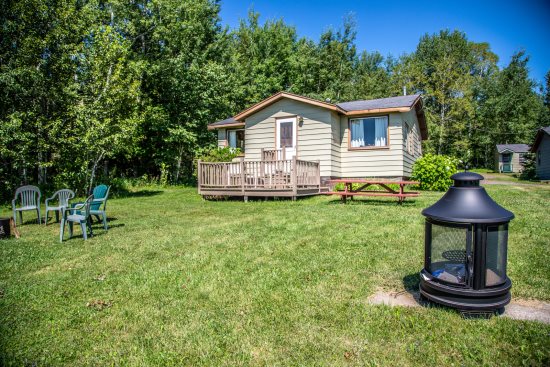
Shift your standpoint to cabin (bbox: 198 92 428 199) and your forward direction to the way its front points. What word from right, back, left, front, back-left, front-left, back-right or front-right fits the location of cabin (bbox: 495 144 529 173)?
back-left

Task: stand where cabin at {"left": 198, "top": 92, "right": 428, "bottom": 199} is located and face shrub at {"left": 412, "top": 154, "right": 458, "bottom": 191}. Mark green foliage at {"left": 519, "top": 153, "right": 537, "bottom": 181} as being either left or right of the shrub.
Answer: left

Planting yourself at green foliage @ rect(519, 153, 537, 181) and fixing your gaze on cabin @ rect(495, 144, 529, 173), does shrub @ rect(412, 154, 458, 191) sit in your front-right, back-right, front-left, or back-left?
back-left

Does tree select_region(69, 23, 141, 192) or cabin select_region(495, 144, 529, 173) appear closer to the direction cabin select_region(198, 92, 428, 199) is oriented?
the tree

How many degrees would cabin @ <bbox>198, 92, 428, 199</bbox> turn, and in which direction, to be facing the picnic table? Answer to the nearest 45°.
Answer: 0° — it already faces it

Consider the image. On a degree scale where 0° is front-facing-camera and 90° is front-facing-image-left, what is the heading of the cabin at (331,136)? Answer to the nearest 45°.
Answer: approximately 0°

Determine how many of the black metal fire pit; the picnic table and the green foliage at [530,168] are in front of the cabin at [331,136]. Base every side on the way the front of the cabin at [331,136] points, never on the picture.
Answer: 2

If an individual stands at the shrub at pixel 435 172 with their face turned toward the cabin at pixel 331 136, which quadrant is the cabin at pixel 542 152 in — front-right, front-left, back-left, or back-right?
back-right

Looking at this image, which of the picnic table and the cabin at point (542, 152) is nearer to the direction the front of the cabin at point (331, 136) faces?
the picnic table

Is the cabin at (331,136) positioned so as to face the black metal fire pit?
yes

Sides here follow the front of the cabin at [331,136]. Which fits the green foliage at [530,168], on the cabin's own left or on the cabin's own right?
on the cabin's own left

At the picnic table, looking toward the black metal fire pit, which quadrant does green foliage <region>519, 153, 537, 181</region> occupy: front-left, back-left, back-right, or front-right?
back-left

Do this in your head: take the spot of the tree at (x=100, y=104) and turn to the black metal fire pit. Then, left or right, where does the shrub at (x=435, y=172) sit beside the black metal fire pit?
left

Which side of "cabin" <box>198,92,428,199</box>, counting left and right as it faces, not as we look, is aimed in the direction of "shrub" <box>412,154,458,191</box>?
left

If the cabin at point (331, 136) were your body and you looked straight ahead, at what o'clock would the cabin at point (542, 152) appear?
the cabin at point (542, 152) is roughly at 8 o'clock from the cabin at point (331, 136).
